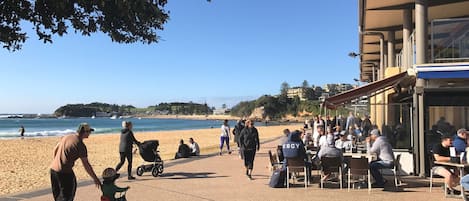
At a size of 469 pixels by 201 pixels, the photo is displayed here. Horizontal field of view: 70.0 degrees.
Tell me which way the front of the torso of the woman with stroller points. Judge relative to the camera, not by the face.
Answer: to the viewer's right

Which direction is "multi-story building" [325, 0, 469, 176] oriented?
to the viewer's left

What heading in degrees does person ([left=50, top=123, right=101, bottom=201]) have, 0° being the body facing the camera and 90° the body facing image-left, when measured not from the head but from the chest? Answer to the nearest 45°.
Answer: approximately 225°

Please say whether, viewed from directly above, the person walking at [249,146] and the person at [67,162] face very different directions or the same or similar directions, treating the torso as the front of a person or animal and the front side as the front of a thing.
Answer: very different directions

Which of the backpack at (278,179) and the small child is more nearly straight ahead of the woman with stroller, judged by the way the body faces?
the backpack

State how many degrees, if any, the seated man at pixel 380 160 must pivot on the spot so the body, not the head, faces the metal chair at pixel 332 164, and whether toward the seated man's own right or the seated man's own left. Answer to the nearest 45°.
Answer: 0° — they already face it

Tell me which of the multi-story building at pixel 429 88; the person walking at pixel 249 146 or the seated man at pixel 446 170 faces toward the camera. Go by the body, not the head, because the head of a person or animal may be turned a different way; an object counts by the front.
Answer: the person walking

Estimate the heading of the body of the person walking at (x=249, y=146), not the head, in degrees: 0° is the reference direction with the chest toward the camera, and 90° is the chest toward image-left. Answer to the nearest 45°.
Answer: approximately 0°

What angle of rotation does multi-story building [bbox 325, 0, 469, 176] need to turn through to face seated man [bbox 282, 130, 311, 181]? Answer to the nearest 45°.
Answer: approximately 45° to its left

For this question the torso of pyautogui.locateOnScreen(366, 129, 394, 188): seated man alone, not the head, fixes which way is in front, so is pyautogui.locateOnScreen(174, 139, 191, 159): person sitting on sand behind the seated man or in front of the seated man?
in front
